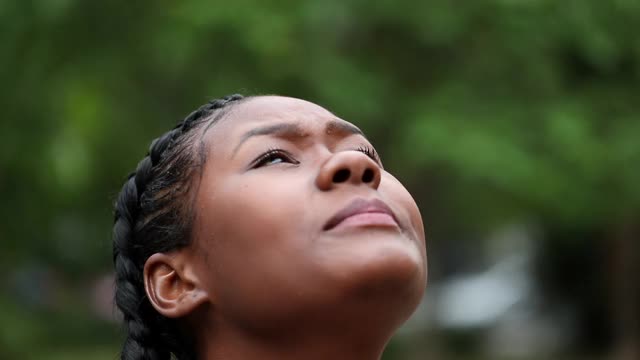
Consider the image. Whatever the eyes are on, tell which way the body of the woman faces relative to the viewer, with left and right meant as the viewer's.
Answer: facing the viewer and to the right of the viewer

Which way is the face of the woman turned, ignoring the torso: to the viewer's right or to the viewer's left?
to the viewer's right
